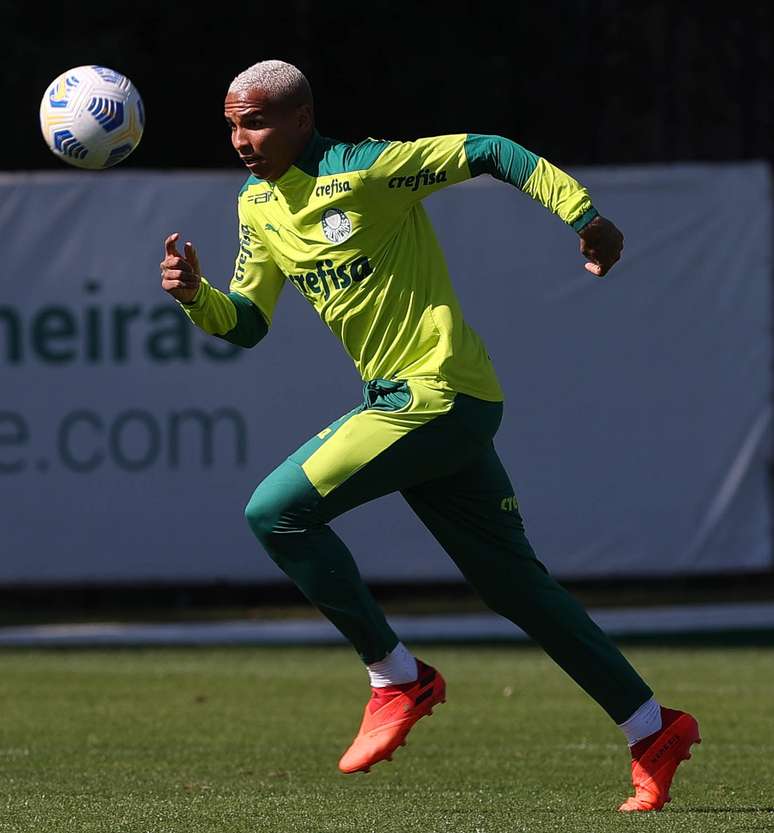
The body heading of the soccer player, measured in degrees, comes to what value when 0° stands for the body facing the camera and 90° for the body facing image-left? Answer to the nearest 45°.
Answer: approximately 45°

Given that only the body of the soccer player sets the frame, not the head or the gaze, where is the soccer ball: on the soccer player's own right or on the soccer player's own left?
on the soccer player's own right
